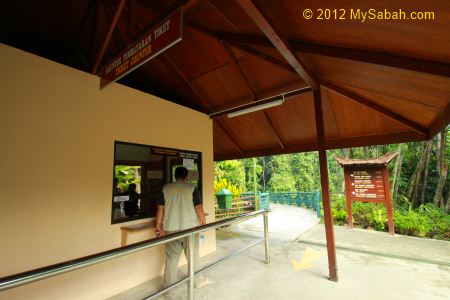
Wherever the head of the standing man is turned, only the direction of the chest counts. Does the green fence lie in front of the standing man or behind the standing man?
in front

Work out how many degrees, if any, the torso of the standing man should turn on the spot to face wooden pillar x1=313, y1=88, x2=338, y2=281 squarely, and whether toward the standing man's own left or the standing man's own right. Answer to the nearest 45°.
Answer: approximately 90° to the standing man's own right

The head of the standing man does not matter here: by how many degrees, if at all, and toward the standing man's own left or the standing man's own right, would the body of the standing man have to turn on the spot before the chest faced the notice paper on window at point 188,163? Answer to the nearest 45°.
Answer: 0° — they already face it

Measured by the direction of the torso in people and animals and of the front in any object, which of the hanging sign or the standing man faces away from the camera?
the standing man

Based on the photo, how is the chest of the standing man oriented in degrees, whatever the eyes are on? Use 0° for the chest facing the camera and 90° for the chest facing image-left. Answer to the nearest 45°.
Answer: approximately 180°

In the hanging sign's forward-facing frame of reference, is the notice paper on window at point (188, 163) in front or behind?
behind

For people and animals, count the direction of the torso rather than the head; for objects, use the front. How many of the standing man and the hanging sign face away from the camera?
1
